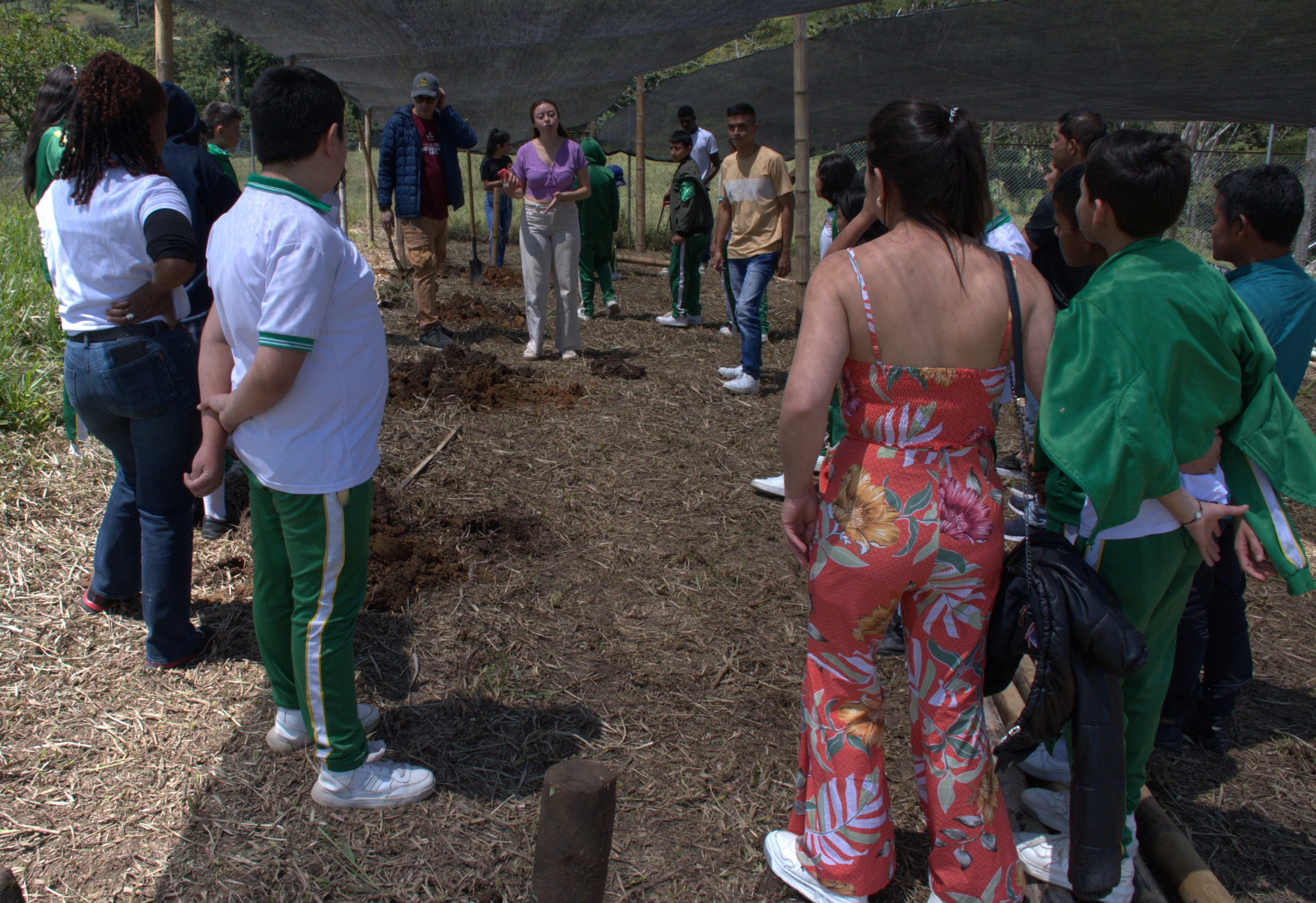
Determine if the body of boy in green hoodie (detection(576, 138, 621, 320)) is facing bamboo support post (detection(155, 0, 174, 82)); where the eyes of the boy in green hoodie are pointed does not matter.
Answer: no

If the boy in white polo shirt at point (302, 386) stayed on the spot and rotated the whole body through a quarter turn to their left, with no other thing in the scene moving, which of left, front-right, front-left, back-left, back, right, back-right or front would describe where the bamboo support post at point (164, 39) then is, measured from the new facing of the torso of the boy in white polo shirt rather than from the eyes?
front-right

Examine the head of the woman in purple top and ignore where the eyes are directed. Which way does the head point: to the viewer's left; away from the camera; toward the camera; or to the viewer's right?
toward the camera

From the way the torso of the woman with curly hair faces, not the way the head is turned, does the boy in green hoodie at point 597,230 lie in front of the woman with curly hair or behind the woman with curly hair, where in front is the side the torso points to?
in front

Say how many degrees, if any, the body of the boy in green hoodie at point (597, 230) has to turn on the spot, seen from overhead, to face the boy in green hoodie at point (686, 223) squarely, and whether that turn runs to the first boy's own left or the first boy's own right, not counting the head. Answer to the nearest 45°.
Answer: approximately 135° to the first boy's own right

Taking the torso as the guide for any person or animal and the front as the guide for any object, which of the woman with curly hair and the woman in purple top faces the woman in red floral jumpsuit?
the woman in purple top

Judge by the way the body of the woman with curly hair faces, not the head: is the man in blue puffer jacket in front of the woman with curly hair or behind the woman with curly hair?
in front

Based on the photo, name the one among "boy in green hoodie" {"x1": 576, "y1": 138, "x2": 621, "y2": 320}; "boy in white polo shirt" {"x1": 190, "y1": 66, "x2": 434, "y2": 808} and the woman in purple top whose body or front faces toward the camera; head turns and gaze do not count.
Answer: the woman in purple top

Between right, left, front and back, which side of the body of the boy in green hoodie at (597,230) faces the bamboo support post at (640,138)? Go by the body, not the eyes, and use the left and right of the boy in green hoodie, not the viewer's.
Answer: front

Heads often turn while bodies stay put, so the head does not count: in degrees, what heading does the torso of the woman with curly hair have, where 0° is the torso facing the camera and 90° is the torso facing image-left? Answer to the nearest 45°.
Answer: approximately 225°

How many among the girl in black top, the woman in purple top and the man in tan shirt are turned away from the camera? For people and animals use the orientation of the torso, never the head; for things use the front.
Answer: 0

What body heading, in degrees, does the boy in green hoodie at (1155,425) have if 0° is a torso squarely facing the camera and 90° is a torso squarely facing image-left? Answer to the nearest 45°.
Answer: approximately 135°

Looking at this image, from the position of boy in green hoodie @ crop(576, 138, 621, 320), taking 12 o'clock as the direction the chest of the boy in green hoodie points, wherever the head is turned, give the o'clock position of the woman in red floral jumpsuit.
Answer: The woman in red floral jumpsuit is roughly at 6 o'clock from the boy in green hoodie.

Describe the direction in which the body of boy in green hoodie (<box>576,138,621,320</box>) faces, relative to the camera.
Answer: away from the camera

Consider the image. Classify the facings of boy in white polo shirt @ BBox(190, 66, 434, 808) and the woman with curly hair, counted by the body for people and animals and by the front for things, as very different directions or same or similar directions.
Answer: same or similar directions

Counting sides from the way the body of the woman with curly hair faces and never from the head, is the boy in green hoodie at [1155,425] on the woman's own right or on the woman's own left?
on the woman's own right

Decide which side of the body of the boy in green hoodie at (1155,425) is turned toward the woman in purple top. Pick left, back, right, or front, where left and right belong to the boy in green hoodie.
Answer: front

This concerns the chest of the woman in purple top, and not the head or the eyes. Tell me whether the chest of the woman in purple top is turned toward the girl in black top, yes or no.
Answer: no

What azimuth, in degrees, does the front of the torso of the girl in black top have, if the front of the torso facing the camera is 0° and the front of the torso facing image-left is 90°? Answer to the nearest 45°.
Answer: approximately 315°

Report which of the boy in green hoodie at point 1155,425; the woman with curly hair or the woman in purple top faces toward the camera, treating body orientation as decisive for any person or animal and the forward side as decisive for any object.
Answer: the woman in purple top
